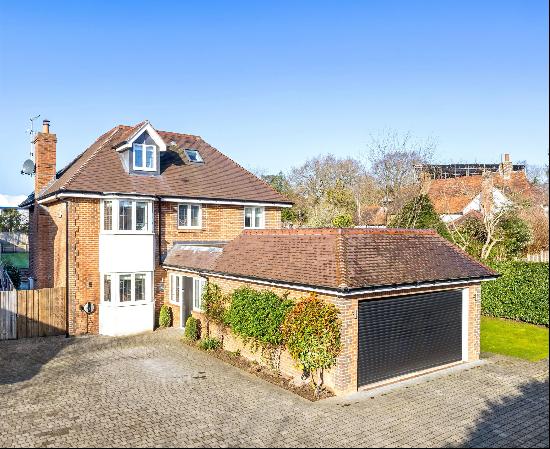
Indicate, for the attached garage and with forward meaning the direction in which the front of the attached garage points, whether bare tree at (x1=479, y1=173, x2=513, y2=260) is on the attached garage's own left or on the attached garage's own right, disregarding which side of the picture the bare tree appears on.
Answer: on the attached garage's own left

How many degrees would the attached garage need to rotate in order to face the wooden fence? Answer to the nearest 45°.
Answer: approximately 135° to its right

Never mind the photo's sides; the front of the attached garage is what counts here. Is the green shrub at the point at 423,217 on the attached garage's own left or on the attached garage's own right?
on the attached garage's own left

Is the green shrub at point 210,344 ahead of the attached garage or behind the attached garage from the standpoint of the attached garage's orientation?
behind

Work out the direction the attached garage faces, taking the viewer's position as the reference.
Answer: facing the viewer and to the right of the viewer

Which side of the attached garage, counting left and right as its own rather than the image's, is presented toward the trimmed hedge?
left
